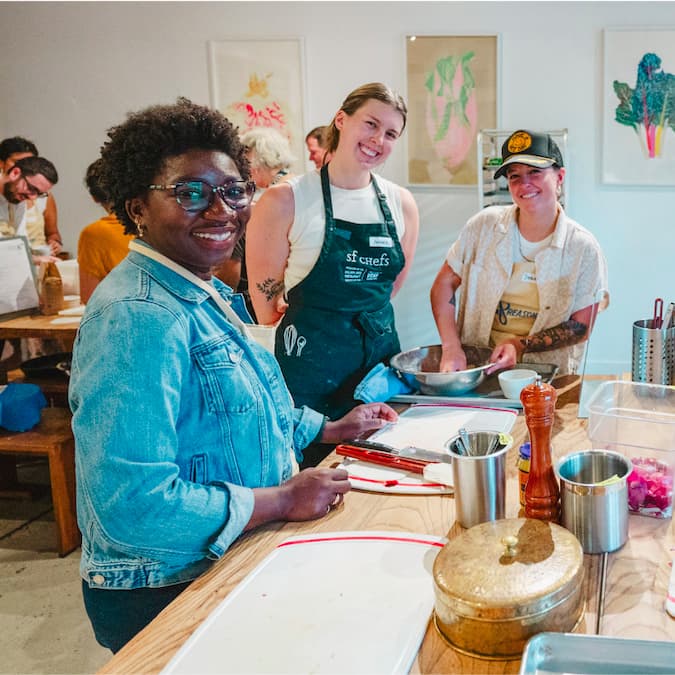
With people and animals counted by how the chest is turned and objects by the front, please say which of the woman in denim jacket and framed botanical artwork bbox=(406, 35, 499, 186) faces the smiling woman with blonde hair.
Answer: the framed botanical artwork

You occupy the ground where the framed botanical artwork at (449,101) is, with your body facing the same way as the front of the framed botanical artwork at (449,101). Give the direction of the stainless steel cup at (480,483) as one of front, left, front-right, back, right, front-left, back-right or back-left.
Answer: front

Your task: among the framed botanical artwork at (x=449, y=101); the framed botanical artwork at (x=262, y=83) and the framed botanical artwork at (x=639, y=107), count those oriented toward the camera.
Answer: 3

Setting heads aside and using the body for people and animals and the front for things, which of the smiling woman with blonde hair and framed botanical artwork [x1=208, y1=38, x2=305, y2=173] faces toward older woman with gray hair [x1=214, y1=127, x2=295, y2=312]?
the framed botanical artwork

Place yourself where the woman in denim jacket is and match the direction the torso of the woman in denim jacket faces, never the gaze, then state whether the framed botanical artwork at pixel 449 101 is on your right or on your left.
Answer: on your left

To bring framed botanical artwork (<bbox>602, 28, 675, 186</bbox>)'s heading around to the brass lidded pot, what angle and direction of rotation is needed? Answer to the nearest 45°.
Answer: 0° — it already faces it

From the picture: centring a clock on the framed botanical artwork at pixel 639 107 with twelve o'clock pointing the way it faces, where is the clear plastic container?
The clear plastic container is roughly at 12 o'clock from the framed botanical artwork.

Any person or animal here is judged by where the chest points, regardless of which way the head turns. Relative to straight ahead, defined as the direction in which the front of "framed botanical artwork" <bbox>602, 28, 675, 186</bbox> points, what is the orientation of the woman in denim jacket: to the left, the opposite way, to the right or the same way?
to the left

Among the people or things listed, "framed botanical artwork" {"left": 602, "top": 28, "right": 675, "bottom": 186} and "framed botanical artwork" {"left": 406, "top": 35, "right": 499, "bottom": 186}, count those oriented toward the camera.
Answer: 2

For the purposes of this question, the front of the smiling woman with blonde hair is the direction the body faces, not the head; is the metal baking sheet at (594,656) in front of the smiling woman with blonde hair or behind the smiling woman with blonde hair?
in front

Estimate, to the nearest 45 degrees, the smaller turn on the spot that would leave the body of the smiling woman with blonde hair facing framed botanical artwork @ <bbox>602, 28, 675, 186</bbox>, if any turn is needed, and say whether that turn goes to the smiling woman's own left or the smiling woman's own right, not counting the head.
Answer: approximately 90° to the smiling woman's own left

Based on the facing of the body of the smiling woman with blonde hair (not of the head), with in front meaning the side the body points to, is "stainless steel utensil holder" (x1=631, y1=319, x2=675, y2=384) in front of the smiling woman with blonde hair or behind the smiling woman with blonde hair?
in front

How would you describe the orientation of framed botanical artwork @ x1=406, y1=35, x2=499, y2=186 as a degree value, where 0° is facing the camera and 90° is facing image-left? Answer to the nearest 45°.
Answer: approximately 0°

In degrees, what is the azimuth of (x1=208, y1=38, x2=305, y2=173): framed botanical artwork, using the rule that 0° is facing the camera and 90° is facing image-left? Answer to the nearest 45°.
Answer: approximately 0°

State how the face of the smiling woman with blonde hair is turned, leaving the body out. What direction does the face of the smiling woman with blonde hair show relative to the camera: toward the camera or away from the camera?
toward the camera

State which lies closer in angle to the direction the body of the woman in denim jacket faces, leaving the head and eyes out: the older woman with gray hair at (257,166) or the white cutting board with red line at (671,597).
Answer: the white cutting board with red line

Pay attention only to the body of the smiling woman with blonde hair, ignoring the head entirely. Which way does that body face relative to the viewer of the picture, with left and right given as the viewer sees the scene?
facing the viewer and to the right of the viewer

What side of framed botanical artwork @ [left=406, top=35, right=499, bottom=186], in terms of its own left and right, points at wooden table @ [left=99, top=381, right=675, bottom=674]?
front

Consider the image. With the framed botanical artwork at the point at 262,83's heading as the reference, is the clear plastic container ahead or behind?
ahead
